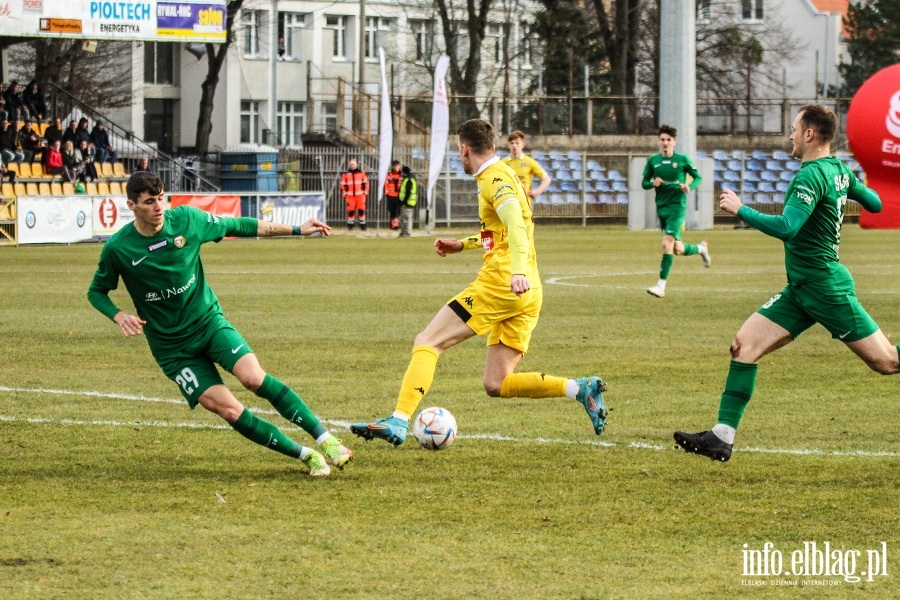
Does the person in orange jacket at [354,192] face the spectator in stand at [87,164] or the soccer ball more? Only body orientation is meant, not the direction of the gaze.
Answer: the soccer ball

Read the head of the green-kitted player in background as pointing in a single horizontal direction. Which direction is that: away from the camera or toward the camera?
toward the camera

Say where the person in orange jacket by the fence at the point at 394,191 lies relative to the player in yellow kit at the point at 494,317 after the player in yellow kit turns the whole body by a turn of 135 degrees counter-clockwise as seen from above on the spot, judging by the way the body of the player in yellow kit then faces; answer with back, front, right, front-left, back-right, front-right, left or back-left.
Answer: back-left

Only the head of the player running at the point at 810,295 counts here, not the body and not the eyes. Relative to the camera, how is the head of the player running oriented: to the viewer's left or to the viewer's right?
to the viewer's left

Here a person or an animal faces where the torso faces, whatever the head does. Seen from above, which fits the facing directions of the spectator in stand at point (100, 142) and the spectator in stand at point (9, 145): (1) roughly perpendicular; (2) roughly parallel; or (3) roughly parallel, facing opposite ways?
roughly parallel

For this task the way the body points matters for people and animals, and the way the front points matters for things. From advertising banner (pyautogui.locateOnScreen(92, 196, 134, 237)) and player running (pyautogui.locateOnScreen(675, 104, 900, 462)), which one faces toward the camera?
the advertising banner

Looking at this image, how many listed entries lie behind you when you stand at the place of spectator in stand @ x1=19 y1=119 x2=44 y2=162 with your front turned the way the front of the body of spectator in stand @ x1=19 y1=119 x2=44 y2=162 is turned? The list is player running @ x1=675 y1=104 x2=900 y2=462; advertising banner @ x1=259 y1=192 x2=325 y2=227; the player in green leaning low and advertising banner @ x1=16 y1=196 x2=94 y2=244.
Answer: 0

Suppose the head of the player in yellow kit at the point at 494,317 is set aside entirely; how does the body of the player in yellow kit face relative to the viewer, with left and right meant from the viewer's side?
facing to the left of the viewer

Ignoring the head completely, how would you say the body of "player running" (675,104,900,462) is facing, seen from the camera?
to the viewer's left

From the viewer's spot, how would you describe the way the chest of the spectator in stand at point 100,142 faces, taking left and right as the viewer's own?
facing the viewer and to the right of the viewer

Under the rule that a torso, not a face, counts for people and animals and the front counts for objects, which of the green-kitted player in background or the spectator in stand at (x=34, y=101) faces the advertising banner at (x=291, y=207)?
the spectator in stand

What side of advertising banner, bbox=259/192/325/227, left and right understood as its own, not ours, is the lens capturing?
front

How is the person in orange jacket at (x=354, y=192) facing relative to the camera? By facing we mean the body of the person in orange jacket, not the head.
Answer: toward the camera
